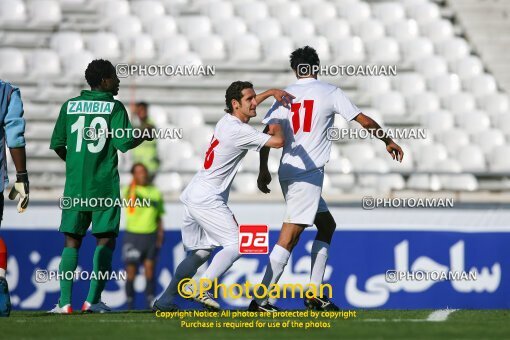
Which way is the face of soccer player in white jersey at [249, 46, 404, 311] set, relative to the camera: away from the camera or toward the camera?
away from the camera

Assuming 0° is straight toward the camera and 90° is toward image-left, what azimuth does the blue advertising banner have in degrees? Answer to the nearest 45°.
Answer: approximately 0°

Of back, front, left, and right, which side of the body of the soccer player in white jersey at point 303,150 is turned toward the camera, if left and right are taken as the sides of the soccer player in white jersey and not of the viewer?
back

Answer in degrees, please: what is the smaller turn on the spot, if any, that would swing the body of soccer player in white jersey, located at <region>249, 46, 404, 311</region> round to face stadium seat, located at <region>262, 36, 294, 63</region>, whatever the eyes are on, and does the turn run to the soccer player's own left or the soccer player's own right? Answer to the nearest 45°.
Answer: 0° — they already face it

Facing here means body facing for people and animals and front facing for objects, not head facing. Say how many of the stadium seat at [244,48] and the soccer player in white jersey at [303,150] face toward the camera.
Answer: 1

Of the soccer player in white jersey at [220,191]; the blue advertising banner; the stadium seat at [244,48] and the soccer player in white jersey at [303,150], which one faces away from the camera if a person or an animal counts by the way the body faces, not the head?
the soccer player in white jersey at [303,150]
